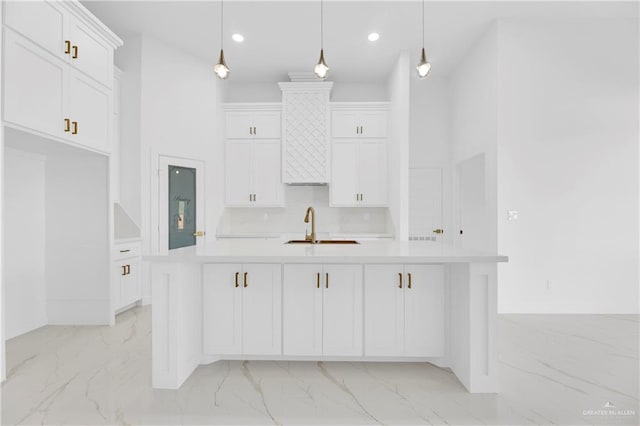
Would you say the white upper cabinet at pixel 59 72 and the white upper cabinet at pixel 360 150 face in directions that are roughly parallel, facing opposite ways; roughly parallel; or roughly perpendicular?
roughly perpendicular

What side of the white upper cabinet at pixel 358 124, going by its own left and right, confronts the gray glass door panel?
right

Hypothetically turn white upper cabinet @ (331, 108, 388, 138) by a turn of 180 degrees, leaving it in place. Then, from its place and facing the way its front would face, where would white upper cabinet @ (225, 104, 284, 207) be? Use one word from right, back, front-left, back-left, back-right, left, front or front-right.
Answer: left

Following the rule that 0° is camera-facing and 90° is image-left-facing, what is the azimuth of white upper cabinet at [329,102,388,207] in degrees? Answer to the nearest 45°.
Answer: approximately 0°

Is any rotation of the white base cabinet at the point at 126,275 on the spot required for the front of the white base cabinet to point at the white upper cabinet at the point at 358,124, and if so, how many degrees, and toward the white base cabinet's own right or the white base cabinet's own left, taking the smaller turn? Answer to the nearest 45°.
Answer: approximately 45° to the white base cabinet's own left

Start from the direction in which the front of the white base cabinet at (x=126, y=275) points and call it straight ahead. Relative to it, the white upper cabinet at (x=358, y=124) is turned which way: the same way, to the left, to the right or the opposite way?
to the right

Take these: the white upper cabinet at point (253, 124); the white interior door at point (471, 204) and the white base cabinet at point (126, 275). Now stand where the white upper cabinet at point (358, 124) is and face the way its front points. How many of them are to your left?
1

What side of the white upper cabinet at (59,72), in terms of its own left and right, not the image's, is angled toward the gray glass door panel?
left

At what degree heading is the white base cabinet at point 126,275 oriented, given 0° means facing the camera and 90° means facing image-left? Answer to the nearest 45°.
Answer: approximately 315°

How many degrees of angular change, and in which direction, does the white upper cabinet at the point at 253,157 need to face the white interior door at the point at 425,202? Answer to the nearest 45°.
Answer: approximately 90° to its left

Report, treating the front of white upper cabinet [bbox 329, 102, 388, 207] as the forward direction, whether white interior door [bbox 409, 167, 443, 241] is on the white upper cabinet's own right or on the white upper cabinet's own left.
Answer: on the white upper cabinet's own left

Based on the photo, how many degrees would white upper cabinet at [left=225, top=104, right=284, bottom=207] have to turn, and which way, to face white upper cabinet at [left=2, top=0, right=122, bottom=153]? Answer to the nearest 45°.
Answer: approximately 45° to its right
